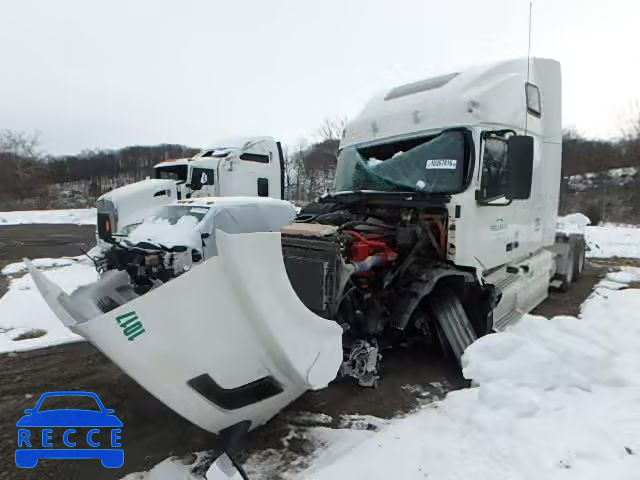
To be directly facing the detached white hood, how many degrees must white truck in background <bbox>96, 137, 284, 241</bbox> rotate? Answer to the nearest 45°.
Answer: approximately 45° to its left

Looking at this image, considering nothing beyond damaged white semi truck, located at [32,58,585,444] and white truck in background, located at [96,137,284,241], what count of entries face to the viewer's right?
0

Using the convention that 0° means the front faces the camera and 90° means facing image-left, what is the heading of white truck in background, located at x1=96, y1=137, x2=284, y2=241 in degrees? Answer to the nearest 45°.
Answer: approximately 45°

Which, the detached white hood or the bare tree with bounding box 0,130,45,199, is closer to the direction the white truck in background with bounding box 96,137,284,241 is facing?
the detached white hood

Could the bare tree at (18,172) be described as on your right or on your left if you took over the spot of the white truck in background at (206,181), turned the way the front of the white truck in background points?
on your right

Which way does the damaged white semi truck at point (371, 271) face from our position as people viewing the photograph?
facing the viewer and to the left of the viewer

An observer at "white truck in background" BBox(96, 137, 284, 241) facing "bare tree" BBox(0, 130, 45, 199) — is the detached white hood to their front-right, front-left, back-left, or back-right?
back-left

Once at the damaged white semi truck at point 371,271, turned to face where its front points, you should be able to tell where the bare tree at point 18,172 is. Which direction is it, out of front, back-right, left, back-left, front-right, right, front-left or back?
right
